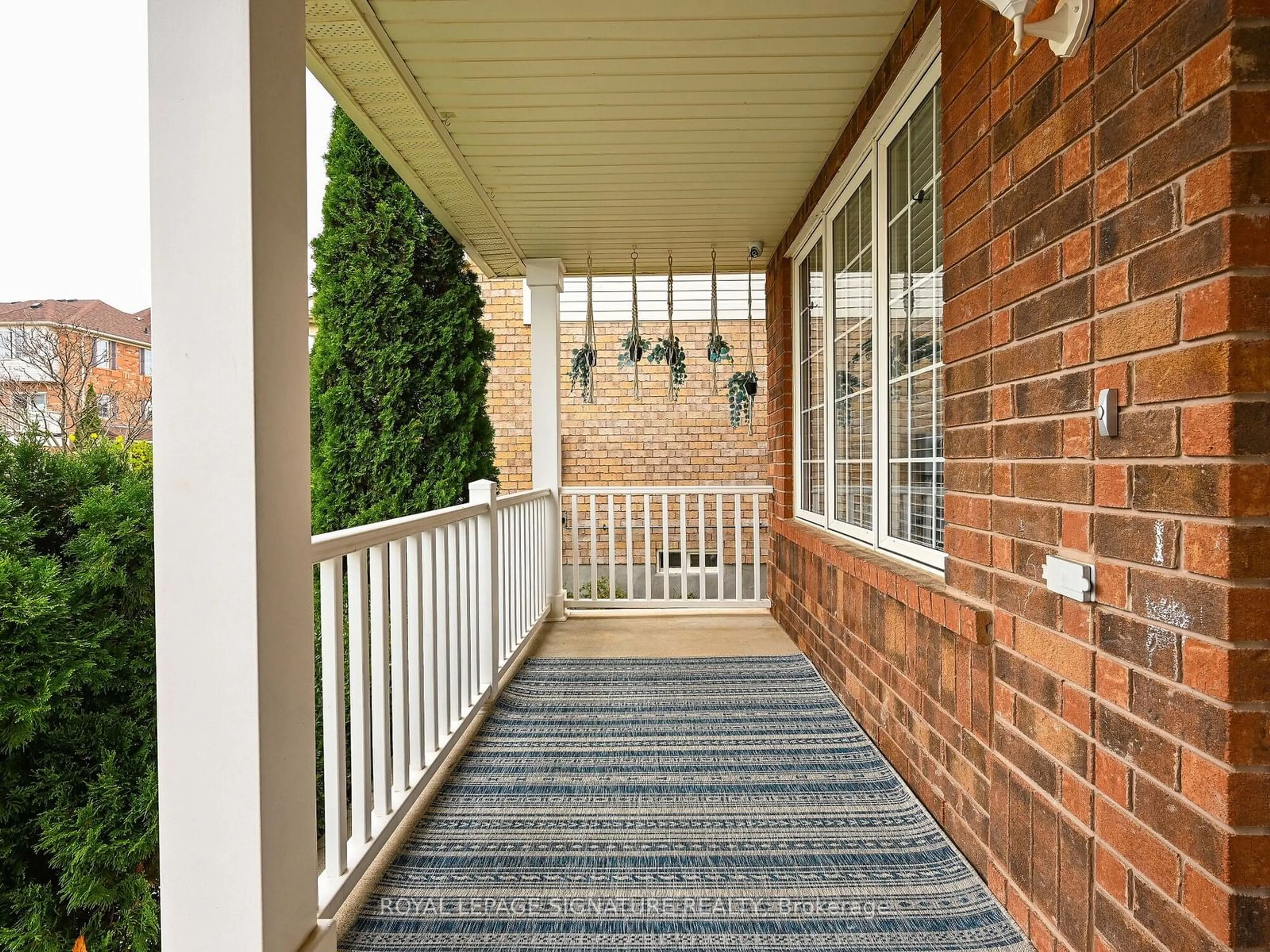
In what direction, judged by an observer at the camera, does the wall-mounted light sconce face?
facing the viewer and to the left of the viewer

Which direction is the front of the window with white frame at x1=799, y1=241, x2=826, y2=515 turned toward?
to the viewer's left

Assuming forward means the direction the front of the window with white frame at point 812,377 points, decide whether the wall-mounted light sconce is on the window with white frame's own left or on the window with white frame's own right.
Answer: on the window with white frame's own left

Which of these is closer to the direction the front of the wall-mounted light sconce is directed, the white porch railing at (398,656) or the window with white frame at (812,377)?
the white porch railing

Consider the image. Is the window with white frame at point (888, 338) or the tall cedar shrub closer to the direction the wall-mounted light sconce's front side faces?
the tall cedar shrub

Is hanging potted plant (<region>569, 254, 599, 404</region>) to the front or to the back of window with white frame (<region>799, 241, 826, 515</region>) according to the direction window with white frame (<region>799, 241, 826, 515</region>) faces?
to the front

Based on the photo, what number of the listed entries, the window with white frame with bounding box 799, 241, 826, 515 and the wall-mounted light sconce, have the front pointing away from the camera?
0
